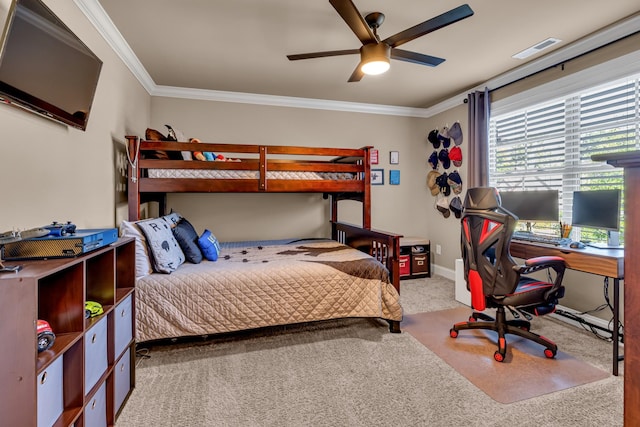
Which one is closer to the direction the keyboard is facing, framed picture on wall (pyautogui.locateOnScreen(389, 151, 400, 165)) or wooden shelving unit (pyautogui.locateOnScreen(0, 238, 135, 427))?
the wooden shelving unit

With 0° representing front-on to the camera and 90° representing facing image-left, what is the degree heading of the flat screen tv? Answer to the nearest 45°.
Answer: approximately 315°

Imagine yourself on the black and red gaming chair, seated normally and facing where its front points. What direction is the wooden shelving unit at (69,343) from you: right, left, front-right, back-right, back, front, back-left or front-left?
back

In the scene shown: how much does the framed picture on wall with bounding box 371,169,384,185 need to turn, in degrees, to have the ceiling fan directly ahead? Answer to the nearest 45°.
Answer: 0° — it already faces it

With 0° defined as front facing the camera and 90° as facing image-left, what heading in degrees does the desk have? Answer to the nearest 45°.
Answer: approximately 45°

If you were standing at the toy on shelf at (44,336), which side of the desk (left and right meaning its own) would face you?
front

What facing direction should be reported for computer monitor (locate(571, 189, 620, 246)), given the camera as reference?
facing the viewer and to the left of the viewer

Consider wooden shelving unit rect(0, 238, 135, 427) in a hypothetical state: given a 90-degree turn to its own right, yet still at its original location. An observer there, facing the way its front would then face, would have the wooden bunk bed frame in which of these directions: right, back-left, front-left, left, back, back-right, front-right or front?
back

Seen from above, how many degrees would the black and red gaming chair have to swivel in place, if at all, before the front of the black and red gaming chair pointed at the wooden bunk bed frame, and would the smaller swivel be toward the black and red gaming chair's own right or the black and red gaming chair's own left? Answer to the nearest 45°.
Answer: approximately 135° to the black and red gaming chair's own left

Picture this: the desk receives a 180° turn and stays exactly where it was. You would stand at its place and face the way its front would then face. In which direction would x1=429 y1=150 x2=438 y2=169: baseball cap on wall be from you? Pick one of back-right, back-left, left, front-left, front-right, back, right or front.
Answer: left

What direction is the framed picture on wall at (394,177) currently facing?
toward the camera
